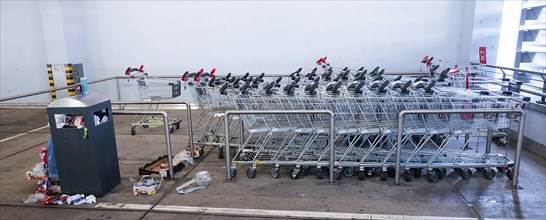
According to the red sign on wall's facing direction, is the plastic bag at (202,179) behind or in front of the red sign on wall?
in front

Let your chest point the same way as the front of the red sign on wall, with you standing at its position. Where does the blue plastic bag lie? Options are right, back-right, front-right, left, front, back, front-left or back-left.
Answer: front

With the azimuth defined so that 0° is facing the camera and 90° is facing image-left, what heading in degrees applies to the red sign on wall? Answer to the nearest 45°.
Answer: approximately 45°

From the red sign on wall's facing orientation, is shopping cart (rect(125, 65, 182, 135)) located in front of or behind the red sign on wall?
in front

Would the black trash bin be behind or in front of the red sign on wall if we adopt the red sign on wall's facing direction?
in front

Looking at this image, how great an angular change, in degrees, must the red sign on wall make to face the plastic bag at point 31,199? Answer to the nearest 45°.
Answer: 0° — it already faces it
